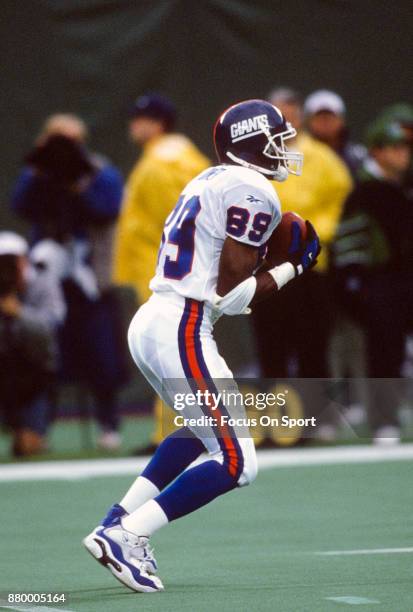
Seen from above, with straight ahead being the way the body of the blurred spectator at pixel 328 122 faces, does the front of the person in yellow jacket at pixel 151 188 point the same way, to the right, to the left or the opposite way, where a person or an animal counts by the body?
to the right

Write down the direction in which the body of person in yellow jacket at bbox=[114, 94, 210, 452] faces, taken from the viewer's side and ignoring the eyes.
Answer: to the viewer's left

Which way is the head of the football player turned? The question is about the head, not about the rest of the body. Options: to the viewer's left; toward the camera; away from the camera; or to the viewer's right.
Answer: to the viewer's right

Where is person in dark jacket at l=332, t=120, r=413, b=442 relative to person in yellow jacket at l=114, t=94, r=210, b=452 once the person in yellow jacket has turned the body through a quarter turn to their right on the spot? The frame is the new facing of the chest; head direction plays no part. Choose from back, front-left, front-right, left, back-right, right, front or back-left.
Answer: right

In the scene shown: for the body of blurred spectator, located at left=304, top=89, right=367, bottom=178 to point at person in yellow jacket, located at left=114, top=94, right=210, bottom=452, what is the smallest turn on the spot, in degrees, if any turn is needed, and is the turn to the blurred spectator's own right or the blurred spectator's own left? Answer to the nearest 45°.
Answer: approximately 45° to the blurred spectator's own right

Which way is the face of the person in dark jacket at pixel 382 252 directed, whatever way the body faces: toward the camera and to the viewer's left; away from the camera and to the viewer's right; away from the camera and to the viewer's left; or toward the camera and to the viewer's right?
toward the camera and to the viewer's left

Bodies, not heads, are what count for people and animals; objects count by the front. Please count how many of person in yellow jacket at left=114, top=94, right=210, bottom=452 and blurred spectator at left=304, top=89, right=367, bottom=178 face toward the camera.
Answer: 1

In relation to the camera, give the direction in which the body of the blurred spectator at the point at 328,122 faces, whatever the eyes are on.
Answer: toward the camera

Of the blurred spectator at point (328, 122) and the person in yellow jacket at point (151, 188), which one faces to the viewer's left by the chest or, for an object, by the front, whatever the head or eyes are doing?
the person in yellow jacket
